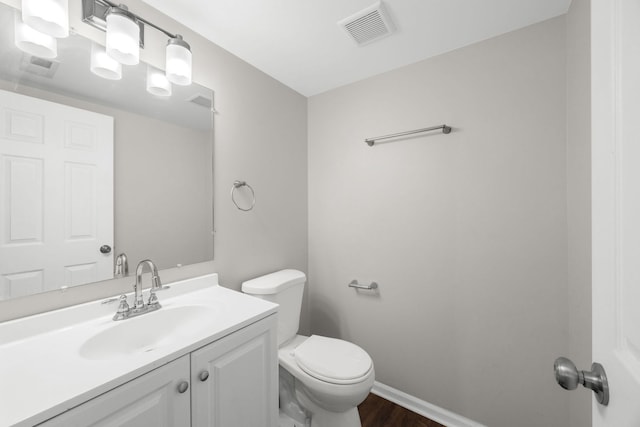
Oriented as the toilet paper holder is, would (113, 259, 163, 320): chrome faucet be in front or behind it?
in front

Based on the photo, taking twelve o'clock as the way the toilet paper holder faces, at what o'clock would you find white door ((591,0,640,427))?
The white door is roughly at 10 o'clock from the toilet paper holder.

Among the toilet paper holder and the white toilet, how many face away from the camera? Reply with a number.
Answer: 0

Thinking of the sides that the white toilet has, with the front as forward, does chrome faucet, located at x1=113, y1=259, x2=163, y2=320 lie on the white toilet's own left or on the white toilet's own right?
on the white toilet's own right

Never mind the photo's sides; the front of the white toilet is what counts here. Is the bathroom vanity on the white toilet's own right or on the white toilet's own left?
on the white toilet's own right

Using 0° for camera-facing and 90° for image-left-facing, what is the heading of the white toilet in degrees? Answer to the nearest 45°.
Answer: approximately 315°

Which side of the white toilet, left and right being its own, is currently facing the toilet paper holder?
left

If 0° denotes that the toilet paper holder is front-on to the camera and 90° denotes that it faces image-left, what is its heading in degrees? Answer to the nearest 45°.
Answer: approximately 45°
